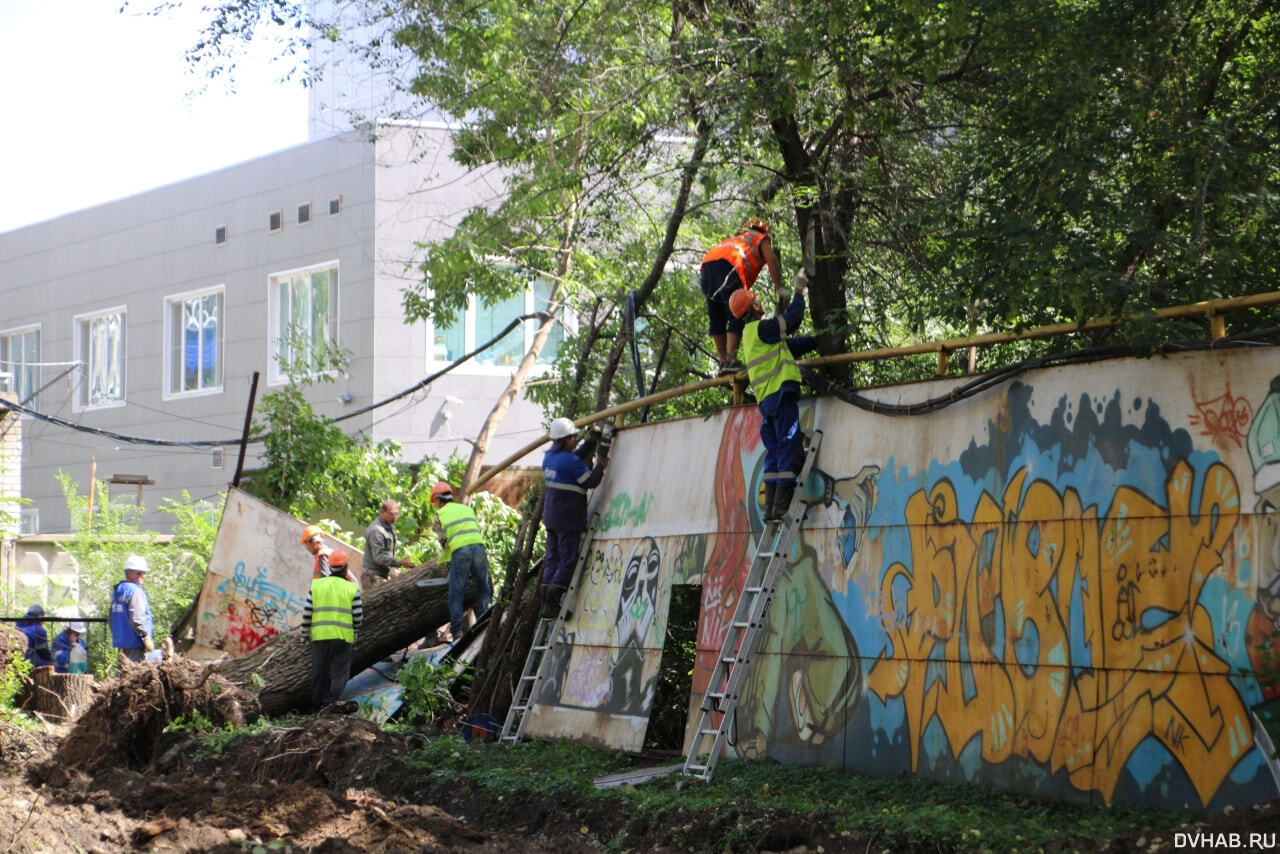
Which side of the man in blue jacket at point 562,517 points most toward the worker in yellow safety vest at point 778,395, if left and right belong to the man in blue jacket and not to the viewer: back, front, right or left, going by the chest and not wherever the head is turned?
right

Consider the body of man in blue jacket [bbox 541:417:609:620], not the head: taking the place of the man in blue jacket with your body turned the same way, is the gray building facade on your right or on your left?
on your left

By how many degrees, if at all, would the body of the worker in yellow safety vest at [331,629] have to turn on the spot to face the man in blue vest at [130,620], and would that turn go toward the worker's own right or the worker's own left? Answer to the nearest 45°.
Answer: approximately 45° to the worker's own left

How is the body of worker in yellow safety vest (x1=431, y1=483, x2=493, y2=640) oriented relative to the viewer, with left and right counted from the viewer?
facing away from the viewer and to the left of the viewer

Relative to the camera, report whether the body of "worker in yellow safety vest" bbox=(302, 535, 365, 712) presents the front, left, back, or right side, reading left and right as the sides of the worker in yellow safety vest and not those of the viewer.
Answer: back

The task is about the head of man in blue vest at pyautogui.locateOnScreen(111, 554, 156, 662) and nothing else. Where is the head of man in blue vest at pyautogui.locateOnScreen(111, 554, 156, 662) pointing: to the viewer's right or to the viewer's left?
to the viewer's right

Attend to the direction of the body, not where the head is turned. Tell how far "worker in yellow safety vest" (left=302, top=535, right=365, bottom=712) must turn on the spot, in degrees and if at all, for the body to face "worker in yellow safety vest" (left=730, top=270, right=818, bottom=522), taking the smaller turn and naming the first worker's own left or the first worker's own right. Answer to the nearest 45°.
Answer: approximately 135° to the first worker's own right

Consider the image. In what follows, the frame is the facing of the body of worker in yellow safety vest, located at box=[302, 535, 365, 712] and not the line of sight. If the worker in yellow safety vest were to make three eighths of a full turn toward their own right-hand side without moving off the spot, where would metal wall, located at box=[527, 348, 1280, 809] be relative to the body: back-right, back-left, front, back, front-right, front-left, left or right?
front

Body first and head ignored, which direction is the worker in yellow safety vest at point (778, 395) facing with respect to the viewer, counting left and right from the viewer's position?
facing away from the viewer and to the right of the viewer

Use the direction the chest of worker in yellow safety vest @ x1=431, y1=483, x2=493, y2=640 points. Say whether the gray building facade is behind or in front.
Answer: in front

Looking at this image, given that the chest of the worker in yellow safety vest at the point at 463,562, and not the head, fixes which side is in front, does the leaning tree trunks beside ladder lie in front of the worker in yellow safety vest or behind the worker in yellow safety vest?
behind

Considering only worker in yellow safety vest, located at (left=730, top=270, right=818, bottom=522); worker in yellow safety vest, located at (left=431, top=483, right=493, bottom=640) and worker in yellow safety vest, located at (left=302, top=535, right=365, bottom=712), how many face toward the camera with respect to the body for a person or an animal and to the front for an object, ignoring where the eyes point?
0

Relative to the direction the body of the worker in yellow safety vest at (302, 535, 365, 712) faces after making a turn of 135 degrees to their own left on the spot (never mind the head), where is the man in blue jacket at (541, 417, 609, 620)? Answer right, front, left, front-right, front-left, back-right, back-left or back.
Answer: left

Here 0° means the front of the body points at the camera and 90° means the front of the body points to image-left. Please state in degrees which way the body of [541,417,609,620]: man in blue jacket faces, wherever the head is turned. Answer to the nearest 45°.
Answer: approximately 225°

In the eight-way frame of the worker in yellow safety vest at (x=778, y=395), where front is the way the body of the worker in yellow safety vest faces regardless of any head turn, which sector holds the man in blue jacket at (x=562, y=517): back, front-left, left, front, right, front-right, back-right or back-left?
left
